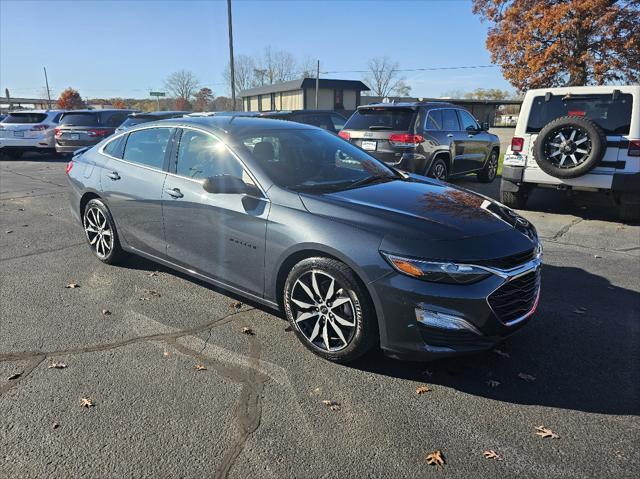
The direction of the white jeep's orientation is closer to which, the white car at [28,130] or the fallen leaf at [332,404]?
the white car

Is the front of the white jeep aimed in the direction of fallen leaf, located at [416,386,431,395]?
no

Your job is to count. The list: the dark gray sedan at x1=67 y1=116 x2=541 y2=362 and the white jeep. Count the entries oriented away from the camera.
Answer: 1

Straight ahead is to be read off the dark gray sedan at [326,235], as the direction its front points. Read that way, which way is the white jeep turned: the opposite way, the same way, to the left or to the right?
to the left

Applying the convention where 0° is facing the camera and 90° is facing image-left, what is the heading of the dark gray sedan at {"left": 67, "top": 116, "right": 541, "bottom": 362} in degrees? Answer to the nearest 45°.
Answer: approximately 315°

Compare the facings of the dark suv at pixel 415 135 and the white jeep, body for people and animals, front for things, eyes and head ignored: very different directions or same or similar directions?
same or similar directions

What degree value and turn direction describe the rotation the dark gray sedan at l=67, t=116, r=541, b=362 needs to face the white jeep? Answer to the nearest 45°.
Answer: approximately 90° to its left

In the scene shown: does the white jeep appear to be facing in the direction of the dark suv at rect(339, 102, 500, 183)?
no

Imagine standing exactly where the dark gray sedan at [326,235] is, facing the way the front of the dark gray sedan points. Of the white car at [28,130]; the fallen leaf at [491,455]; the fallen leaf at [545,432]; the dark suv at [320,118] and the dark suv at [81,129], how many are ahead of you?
2

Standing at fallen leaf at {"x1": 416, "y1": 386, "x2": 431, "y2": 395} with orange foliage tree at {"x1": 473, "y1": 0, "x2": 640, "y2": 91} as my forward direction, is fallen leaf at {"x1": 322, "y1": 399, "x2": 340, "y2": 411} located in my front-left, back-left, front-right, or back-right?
back-left

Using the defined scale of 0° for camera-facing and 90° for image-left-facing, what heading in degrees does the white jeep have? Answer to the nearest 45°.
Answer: approximately 180°

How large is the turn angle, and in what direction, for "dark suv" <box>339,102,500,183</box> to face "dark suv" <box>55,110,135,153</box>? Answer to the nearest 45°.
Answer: approximately 135° to its left

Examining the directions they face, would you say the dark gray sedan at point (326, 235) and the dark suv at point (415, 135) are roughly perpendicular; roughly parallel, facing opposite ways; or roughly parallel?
roughly perpendicular

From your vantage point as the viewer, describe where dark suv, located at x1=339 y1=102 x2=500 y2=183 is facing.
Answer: facing away from the viewer and to the right of the viewer

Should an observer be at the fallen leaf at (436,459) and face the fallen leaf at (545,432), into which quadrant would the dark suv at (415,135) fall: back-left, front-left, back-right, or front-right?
front-left

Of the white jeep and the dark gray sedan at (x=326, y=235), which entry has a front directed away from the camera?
the white jeep

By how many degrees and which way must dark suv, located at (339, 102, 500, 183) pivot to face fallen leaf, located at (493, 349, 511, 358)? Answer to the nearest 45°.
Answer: approximately 135° to its right

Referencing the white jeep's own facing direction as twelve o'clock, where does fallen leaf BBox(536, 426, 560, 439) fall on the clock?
The fallen leaf is roughly at 6 o'clock from the white jeep.

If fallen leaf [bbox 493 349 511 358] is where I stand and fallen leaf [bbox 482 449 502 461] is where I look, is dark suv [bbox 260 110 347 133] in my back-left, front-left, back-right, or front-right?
back-right

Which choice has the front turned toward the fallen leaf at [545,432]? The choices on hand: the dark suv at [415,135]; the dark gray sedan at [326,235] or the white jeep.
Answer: the dark gray sedan
